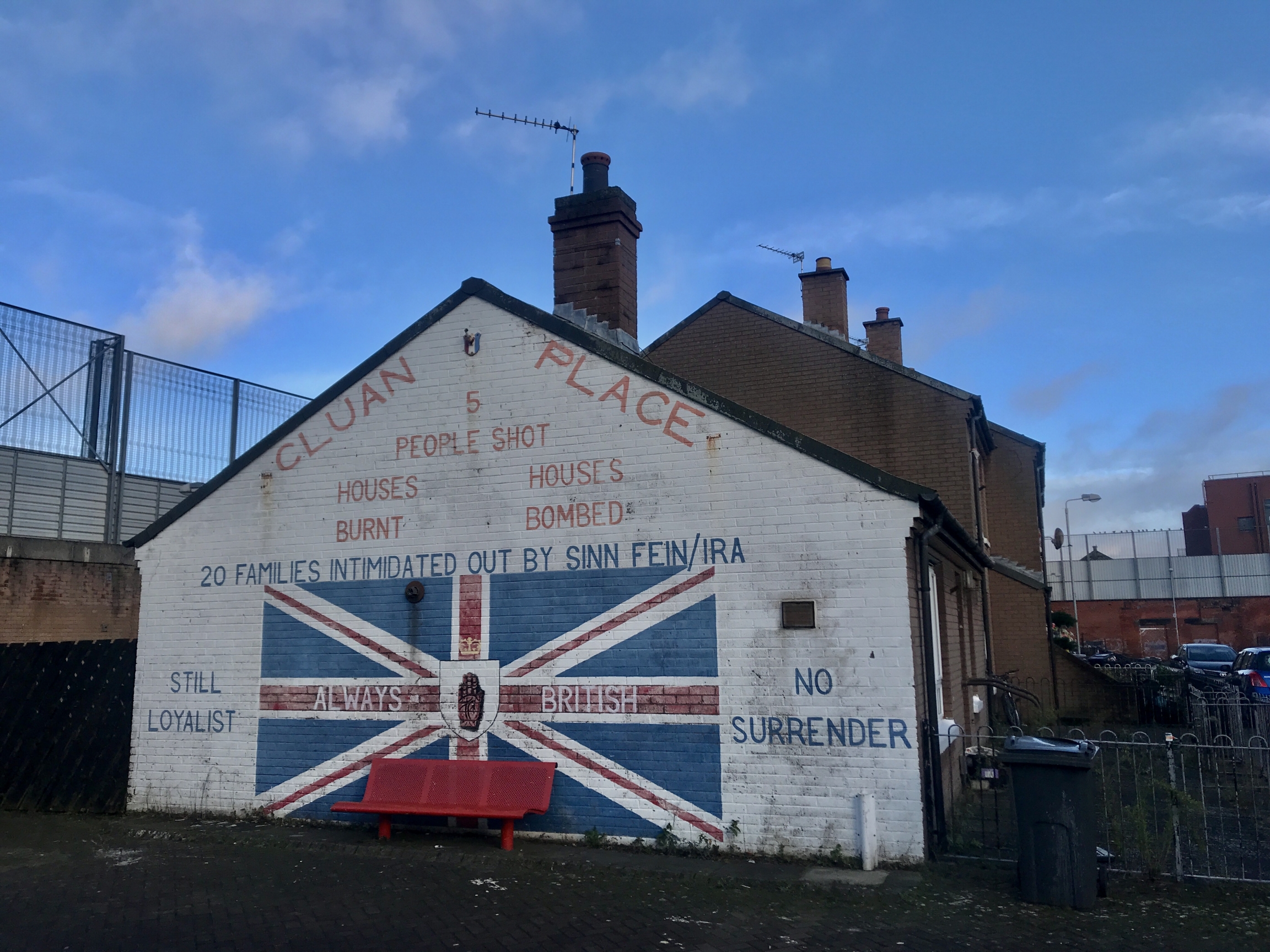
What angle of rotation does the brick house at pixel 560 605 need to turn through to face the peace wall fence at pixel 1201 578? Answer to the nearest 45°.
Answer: approximately 45° to its left

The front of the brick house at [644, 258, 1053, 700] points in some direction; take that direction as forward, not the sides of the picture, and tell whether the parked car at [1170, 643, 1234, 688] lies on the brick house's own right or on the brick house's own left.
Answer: on the brick house's own left

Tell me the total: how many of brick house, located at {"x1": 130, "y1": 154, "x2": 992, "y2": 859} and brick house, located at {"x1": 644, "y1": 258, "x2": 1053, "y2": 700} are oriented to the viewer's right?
2

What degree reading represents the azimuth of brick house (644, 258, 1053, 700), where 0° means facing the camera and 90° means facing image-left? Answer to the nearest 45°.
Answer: approximately 270°

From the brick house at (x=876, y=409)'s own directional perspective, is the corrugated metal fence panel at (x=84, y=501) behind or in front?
behind

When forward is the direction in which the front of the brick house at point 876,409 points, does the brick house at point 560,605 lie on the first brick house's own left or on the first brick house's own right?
on the first brick house's own right

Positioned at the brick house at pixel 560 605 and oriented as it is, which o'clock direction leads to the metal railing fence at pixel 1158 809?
The metal railing fence is roughly at 12 o'clock from the brick house.

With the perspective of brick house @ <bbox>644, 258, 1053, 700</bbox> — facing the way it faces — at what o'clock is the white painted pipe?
The white painted pipe is roughly at 3 o'clock from the brick house.

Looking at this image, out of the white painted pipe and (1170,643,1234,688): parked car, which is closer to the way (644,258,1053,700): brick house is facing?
the parked car

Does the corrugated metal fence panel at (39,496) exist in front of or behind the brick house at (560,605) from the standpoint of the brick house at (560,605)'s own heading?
behind

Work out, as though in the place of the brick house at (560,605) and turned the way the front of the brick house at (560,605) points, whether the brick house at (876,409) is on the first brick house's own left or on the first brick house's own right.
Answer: on the first brick house's own left

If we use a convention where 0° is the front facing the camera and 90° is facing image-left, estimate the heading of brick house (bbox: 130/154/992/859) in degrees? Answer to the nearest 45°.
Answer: approximately 270°
